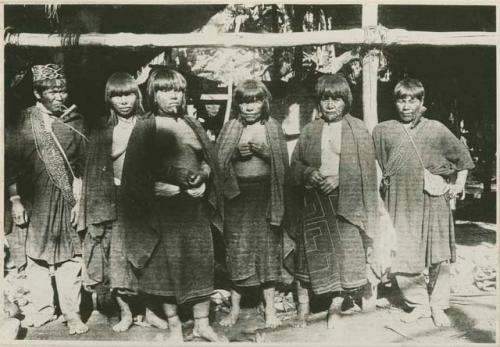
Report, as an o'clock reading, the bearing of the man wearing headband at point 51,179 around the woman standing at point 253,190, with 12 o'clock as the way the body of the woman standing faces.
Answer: The man wearing headband is roughly at 3 o'clock from the woman standing.

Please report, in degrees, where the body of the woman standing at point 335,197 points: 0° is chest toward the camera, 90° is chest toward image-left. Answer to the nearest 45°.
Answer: approximately 0°

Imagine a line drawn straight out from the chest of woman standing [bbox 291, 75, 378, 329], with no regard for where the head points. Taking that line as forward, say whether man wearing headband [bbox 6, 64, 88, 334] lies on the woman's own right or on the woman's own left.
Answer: on the woman's own right

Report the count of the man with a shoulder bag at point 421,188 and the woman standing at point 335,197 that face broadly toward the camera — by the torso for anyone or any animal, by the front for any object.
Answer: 2

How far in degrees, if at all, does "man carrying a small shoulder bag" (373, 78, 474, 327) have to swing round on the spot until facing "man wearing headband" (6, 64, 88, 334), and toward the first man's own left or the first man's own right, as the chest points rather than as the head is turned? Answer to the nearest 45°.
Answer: approximately 90° to the first man's own right

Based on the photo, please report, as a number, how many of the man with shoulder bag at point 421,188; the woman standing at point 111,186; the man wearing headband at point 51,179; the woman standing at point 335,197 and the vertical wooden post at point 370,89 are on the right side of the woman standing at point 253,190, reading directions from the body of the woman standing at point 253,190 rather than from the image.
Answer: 2
